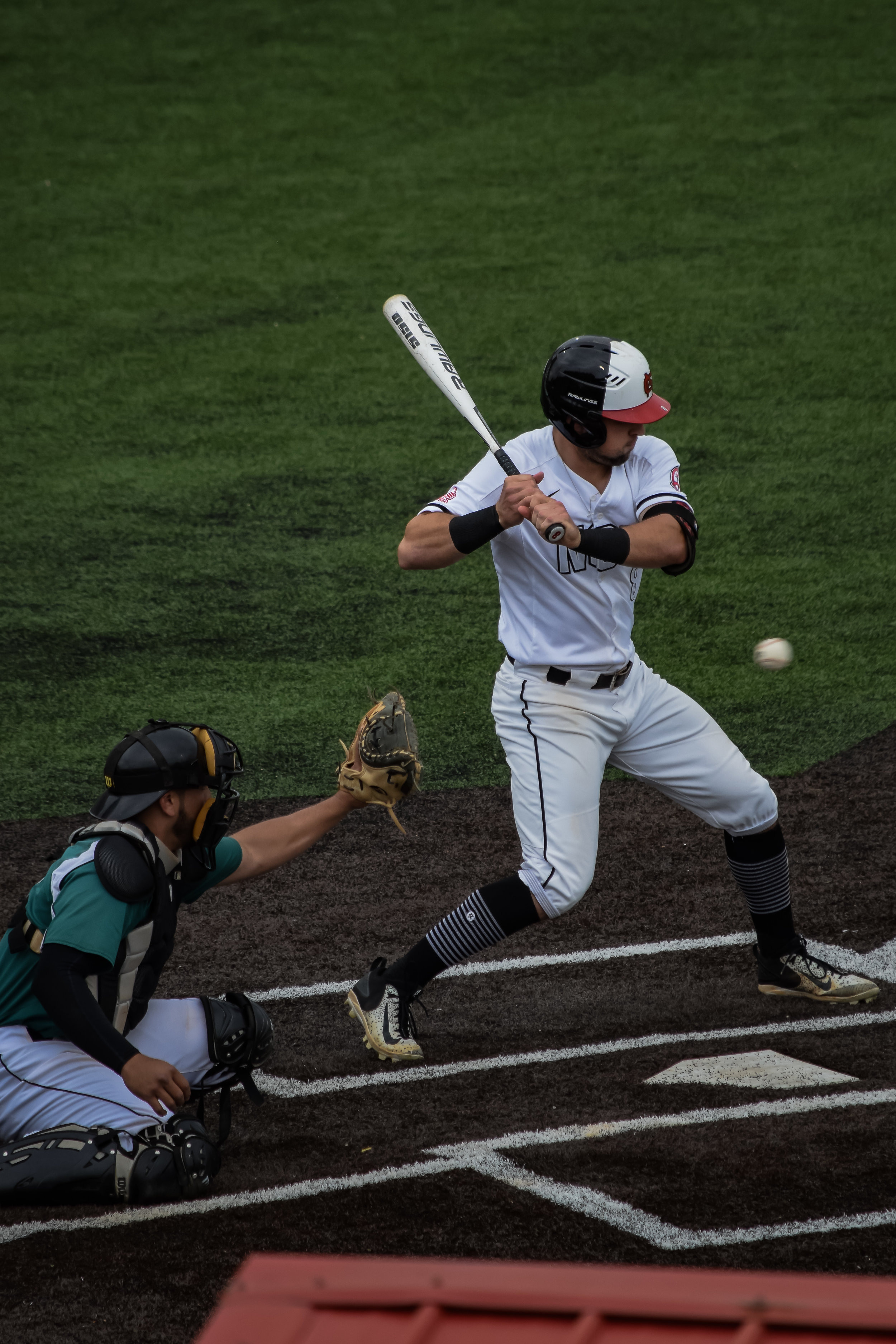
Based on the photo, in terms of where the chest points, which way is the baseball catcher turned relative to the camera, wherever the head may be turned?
to the viewer's right

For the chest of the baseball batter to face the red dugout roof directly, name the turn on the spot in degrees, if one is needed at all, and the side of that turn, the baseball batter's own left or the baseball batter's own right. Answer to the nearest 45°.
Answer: approximately 45° to the baseball batter's own right

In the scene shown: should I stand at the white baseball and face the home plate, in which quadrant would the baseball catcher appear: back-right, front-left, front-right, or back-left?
front-right

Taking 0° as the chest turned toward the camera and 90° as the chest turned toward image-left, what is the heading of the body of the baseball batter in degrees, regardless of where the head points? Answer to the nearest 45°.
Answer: approximately 315°

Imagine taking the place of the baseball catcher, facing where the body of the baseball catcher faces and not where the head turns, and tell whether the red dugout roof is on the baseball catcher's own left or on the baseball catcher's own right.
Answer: on the baseball catcher's own right

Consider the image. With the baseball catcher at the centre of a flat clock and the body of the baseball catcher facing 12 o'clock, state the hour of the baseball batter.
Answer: The baseball batter is roughly at 11 o'clock from the baseball catcher.

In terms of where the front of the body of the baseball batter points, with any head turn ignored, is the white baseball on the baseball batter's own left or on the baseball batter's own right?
on the baseball batter's own left

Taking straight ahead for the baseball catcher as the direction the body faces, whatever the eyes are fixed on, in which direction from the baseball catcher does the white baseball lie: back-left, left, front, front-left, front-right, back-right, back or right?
front-left

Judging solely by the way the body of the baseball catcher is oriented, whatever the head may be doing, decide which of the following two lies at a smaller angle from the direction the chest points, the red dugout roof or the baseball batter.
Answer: the baseball batter

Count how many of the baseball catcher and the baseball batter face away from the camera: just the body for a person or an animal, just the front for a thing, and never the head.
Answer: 0
